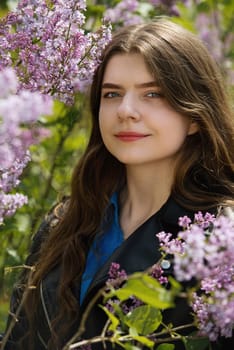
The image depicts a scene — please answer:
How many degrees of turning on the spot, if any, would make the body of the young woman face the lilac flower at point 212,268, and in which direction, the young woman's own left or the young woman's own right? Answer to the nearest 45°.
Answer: approximately 45° to the young woman's own left

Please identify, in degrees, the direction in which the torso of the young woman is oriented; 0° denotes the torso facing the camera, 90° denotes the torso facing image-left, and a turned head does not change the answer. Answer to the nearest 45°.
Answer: approximately 45°

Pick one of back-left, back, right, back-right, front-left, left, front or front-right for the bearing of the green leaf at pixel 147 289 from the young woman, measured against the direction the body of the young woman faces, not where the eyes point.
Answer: front-left
